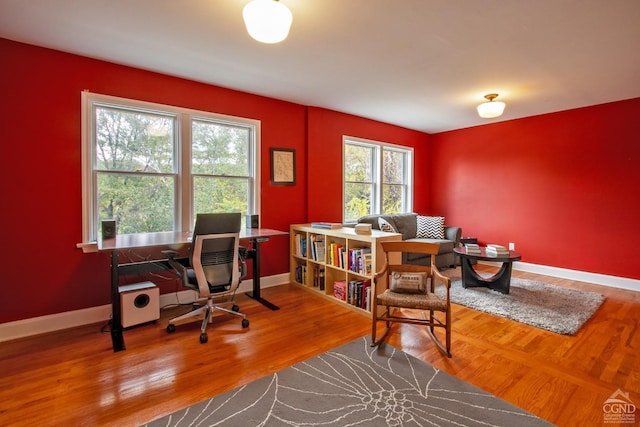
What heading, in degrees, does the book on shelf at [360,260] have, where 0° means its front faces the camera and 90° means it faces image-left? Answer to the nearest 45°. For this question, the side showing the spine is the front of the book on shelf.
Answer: approximately 45°

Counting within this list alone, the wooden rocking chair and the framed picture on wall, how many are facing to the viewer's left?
0

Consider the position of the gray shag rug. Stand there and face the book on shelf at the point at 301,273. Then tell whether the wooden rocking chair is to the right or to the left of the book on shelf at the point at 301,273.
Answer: left

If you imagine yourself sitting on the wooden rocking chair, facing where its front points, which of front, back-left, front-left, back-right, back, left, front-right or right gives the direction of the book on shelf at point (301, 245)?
back-right

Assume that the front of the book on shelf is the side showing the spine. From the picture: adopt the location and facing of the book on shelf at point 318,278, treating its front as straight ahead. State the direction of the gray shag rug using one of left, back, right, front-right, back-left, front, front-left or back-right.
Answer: back-left

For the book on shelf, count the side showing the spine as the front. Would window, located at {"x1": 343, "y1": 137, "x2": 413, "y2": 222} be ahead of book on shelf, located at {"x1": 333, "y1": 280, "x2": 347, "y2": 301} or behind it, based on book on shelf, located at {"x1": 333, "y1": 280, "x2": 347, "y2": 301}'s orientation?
behind

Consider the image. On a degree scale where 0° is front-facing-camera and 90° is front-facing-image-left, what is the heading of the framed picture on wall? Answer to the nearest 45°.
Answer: approximately 315°

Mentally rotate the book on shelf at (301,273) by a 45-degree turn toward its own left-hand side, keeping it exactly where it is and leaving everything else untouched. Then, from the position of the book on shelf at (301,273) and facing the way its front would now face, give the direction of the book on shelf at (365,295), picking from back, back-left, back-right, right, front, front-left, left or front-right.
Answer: front-left

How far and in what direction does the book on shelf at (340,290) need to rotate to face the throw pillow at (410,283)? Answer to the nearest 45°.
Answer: approximately 90° to its left

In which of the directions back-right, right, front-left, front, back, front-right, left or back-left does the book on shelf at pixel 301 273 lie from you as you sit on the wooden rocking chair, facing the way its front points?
back-right
